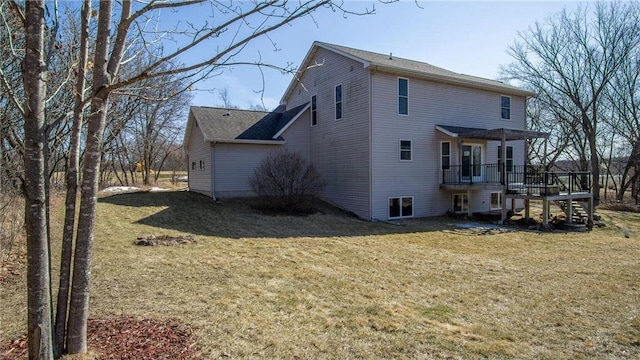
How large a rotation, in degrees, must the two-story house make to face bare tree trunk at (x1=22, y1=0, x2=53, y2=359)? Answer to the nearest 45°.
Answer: approximately 135° to its left

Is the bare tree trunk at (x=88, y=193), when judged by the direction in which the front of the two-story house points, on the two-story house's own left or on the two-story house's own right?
on the two-story house's own left

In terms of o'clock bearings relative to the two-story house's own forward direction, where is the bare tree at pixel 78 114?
The bare tree is roughly at 8 o'clock from the two-story house.

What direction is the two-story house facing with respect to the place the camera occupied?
facing away from the viewer and to the left of the viewer

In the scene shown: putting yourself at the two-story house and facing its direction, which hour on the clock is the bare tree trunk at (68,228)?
The bare tree trunk is roughly at 8 o'clock from the two-story house.
